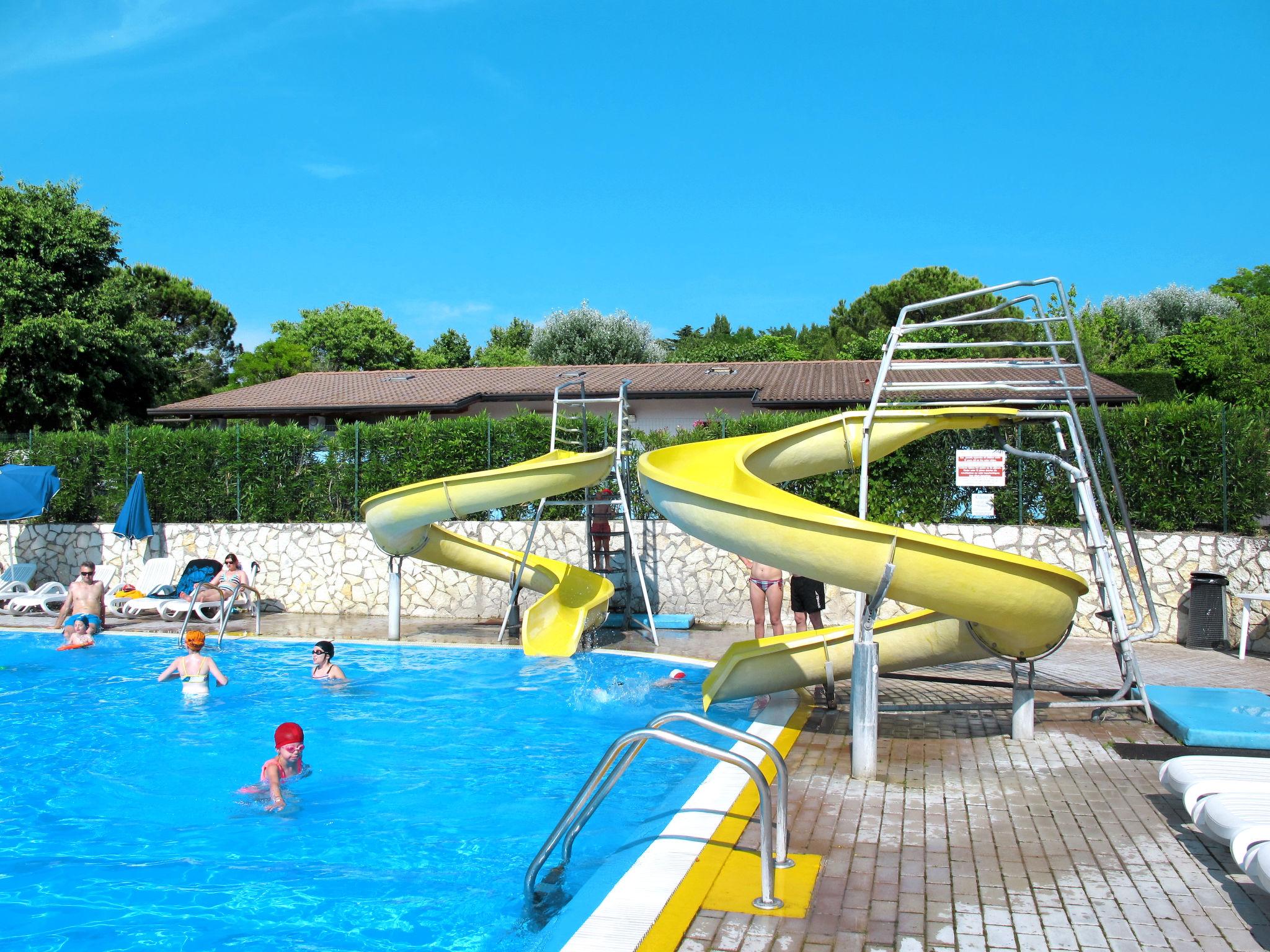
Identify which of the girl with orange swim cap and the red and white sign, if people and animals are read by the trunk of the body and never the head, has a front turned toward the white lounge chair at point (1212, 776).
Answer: the red and white sign

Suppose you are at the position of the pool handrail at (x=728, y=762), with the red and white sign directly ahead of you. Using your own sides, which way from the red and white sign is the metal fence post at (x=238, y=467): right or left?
left

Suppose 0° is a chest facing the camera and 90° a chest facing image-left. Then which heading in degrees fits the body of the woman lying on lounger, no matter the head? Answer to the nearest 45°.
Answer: approximately 45°

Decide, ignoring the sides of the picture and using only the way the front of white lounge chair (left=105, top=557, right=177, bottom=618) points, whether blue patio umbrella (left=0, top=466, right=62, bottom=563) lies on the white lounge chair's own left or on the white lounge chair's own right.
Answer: on the white lounge chair's own right

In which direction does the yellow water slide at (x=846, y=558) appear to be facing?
to the viewer's left
